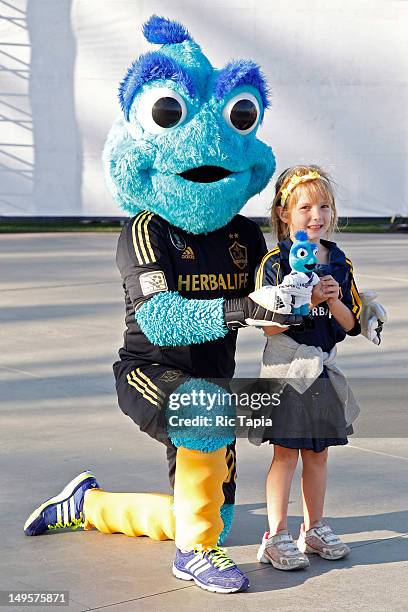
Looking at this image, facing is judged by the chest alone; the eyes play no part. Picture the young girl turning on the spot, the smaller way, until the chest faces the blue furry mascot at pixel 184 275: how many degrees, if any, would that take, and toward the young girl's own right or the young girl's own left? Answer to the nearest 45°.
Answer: approximately 135° to the young girl's own right

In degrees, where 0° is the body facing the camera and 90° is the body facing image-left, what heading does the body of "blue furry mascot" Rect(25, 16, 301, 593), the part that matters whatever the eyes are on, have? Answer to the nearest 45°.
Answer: approximately 315°

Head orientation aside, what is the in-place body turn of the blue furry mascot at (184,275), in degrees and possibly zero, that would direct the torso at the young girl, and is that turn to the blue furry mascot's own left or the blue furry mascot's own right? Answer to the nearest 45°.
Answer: approximately 45° to the blue furry mascot's own left

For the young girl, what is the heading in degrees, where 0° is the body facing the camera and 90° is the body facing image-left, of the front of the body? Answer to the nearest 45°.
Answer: approximately 315°
